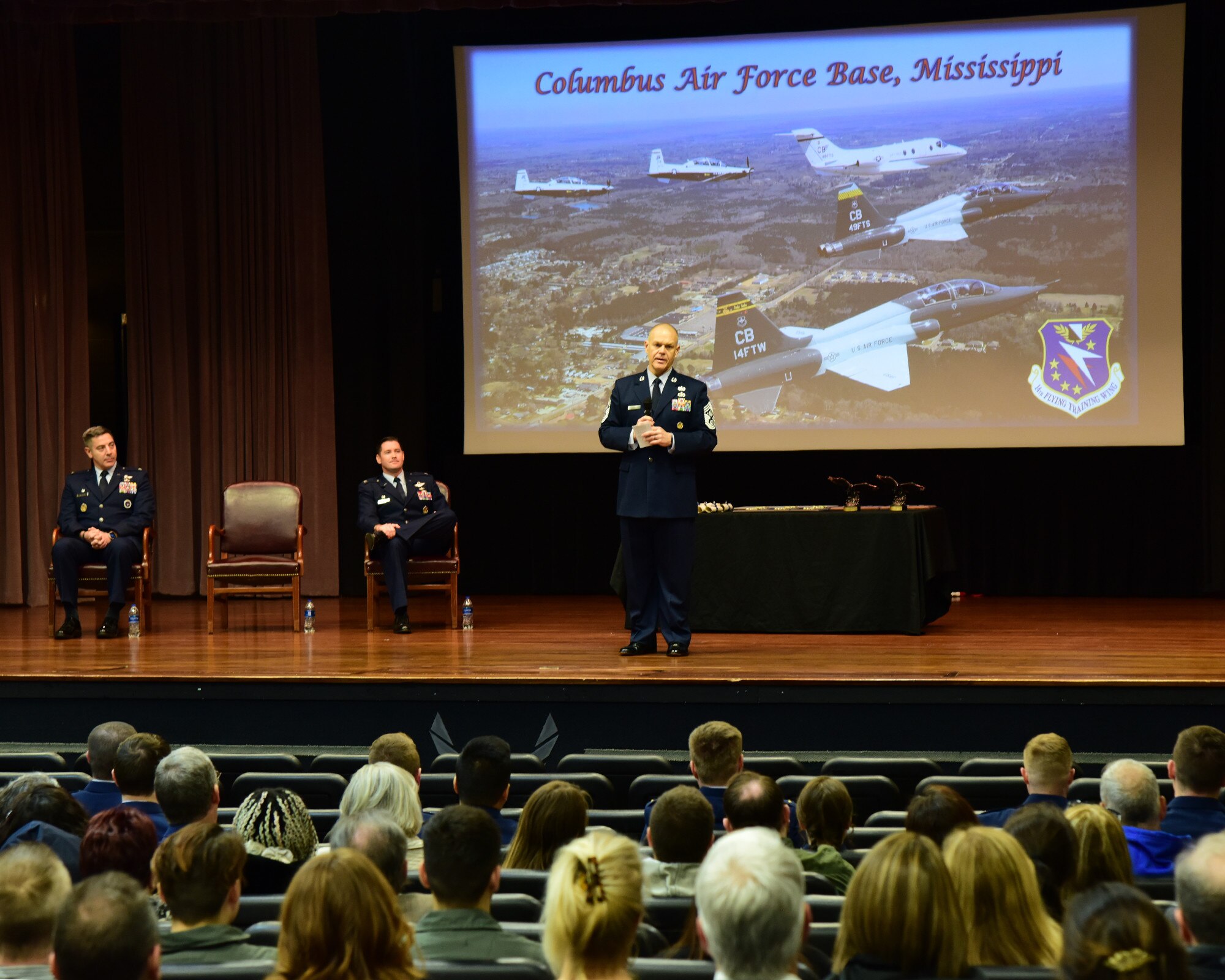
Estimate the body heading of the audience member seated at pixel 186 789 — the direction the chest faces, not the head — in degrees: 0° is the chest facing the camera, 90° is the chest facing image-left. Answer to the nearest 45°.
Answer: approximately 225°

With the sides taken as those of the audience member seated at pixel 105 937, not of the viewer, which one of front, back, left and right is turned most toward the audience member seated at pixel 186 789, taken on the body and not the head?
front

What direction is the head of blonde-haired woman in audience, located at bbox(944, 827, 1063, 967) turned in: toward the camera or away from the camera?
away from the camera

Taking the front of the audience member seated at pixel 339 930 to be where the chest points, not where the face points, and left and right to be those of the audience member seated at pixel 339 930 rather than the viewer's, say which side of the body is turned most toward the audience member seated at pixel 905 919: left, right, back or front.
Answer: right

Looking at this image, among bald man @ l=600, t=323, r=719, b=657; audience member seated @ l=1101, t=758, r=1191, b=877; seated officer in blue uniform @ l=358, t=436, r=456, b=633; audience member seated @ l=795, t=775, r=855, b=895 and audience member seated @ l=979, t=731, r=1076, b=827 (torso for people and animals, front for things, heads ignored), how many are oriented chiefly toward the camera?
2

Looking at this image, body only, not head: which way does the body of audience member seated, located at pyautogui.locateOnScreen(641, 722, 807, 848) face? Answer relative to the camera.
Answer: away from the camera

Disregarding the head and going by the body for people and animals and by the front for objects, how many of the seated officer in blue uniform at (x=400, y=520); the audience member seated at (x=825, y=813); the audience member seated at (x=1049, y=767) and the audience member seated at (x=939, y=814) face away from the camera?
3

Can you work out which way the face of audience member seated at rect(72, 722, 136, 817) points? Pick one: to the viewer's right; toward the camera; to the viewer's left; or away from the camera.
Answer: away from the camera

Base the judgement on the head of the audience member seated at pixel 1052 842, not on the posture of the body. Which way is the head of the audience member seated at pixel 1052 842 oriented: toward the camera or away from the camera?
away from the camera

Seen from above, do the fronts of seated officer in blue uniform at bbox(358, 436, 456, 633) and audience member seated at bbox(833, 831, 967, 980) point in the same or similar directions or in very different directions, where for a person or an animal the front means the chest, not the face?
very different directions

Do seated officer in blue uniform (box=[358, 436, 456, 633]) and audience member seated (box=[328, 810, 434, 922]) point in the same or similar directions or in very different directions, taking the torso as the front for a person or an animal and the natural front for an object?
very different directions

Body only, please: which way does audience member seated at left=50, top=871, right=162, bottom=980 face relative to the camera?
away from the camera

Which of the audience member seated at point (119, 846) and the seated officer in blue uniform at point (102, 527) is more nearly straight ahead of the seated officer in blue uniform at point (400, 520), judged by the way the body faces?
the audience member seated

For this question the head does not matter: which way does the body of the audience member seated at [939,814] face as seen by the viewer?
away from the camera

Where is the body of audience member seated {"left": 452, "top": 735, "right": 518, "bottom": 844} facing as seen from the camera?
away from the camera

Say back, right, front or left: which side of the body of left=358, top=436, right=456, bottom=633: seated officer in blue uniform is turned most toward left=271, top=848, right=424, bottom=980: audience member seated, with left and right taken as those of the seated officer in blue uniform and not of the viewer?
front

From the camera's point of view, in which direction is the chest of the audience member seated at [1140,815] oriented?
away from the camera

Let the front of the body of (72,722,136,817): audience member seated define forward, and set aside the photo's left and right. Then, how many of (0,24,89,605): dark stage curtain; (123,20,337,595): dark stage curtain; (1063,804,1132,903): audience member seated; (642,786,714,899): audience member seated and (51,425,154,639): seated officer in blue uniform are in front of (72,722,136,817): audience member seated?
3
